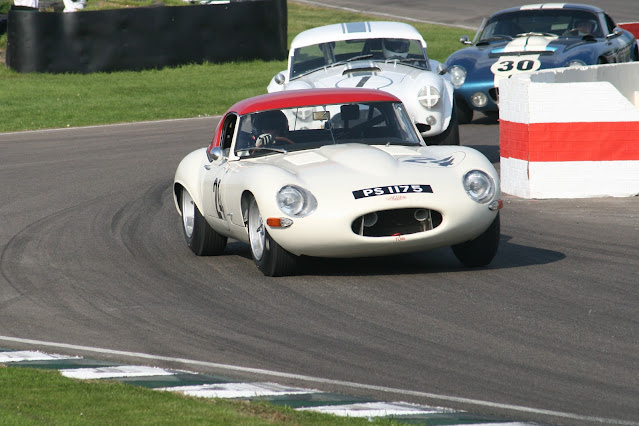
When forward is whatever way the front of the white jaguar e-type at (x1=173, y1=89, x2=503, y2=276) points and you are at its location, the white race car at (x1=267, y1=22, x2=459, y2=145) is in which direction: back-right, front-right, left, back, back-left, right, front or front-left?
back-left

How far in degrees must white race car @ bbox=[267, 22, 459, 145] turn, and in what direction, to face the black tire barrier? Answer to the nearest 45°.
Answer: approximately 135° to its right

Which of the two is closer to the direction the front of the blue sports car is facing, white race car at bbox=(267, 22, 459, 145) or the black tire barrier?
the white race car

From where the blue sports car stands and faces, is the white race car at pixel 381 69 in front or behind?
in front

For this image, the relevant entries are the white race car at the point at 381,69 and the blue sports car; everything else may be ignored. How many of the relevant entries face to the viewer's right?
0

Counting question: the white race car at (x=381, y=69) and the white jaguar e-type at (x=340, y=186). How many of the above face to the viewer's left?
0

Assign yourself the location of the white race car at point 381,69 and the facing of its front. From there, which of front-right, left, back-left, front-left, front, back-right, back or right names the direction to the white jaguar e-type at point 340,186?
front

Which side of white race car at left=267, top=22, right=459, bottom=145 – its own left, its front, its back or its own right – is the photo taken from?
front

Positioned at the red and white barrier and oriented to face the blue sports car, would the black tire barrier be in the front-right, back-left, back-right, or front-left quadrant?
front-left

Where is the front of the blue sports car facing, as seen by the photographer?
facing the viewer and to the left of the viewer

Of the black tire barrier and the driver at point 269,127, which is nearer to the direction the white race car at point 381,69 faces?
the driver

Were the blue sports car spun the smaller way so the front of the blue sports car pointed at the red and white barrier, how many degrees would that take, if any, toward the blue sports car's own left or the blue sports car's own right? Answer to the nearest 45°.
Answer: approximately 45° to the blue sports car's own left

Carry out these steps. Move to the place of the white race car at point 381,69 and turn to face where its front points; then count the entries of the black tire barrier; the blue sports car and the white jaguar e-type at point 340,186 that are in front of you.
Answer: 1

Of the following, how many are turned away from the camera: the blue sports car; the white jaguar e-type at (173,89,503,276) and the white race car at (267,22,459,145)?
0

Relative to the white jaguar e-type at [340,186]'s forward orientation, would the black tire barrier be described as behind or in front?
behind
